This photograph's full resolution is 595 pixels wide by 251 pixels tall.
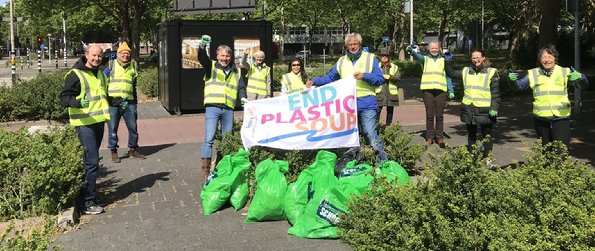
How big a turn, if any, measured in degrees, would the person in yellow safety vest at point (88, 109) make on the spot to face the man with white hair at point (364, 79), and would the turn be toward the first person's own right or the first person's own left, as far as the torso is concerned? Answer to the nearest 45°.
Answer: approximately 45° to the first person's own left

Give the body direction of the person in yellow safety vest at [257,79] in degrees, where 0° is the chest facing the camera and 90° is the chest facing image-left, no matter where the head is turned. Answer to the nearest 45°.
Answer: approximately 0°

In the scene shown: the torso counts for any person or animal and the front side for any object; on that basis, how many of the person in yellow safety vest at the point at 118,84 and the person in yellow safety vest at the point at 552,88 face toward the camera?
2

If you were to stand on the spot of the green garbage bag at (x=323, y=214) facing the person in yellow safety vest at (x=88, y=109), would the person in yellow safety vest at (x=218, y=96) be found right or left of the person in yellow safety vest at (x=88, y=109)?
right
